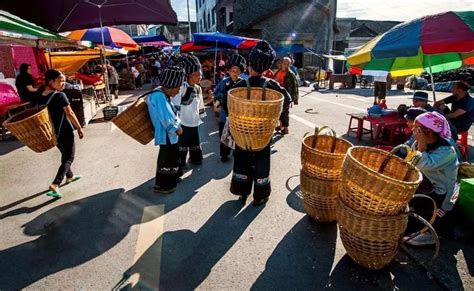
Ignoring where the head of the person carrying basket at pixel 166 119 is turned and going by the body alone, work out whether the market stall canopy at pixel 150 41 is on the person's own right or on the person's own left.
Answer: on the person's own left

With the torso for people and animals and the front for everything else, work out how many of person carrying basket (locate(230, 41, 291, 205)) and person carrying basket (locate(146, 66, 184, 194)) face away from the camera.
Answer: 1

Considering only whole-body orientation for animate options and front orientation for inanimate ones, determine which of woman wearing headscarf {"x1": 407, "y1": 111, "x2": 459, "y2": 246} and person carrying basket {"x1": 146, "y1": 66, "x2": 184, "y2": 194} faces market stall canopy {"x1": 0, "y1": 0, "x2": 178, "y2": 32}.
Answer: the woman wearing headscarf

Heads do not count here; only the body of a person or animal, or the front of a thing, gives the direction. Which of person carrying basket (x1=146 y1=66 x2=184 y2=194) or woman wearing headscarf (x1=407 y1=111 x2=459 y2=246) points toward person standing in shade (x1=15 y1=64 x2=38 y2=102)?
the woman wearing headscarf

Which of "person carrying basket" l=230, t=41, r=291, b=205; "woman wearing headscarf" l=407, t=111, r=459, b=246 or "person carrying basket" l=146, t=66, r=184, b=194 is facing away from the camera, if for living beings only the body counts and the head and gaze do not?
"person carrying basket" l=230, t=41, r=291, b=205

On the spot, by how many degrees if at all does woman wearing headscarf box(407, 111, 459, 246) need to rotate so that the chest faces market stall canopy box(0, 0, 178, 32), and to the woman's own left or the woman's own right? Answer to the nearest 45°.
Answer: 0° — they already face it

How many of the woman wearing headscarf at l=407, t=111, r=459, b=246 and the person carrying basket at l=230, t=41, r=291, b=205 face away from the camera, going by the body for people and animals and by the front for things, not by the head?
1

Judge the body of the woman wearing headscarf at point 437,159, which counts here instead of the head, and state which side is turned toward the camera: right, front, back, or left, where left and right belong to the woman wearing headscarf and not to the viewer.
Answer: left

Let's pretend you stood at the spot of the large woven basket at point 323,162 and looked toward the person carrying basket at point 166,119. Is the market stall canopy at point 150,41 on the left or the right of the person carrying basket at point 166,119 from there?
right

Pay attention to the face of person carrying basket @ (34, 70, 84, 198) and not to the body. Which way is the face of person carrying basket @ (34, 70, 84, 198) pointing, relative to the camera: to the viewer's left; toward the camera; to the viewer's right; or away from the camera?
to the viewer's right
